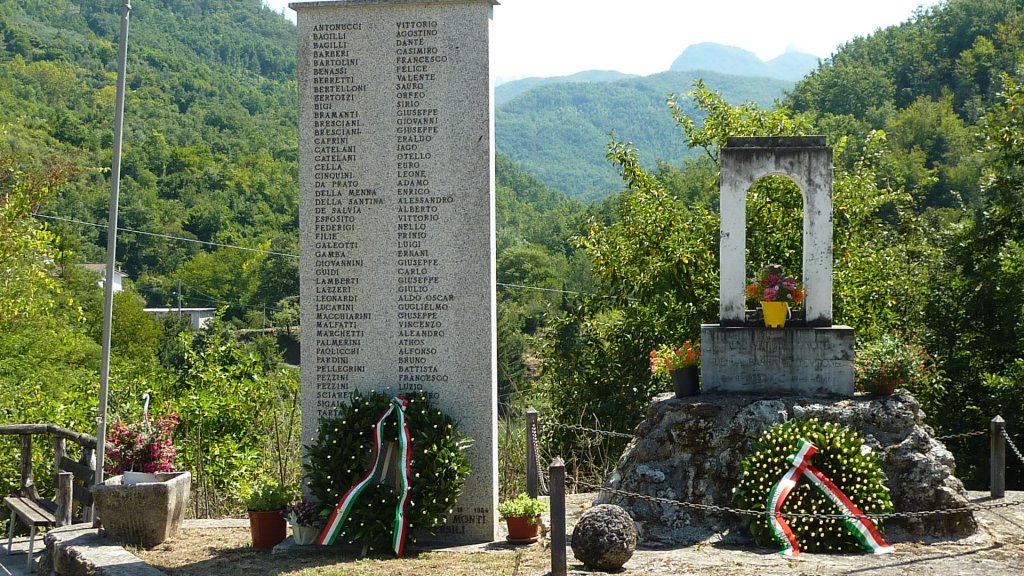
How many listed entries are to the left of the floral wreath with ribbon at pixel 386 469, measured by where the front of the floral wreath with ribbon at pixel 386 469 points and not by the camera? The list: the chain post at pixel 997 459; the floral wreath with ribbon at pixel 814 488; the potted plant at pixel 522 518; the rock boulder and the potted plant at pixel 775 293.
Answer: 5

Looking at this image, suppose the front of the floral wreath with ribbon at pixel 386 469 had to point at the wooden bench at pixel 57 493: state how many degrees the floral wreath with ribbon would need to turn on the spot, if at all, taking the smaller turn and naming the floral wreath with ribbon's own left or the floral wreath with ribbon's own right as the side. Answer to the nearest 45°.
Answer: approximately 90° to the floral wreath with ribbon's own right

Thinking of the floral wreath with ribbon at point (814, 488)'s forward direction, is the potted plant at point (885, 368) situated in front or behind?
behind

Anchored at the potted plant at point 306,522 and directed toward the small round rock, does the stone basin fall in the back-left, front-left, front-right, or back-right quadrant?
back-right

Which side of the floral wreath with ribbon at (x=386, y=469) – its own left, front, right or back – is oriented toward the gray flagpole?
right

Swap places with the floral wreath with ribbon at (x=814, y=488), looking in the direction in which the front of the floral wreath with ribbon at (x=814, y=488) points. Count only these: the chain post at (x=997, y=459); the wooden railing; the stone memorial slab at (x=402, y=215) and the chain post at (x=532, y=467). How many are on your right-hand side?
3

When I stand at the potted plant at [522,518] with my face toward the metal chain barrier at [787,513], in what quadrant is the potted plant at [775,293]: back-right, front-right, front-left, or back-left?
front-left

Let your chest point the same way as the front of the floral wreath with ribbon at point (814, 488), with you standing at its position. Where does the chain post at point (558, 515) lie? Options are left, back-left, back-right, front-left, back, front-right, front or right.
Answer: front-right

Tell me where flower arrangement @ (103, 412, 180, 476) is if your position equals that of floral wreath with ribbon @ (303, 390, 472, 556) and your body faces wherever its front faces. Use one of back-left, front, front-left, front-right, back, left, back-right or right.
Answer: right

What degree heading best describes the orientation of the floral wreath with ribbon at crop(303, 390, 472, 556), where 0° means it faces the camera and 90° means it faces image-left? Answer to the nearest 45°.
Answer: approximately 0°

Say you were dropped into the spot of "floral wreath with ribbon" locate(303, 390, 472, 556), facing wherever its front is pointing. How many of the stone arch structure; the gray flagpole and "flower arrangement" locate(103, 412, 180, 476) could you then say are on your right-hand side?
2

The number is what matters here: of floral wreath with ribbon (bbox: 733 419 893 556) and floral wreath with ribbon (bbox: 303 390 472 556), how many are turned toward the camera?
2

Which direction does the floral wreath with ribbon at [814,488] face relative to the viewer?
toward the camera

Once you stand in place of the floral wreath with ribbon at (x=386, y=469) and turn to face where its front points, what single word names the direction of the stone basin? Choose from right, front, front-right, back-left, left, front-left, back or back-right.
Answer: right

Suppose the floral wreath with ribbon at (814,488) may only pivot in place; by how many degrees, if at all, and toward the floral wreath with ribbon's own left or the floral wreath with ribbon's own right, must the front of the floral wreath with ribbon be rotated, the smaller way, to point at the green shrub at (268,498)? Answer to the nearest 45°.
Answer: approximately 90° to the floral wreath with ribbon's own right

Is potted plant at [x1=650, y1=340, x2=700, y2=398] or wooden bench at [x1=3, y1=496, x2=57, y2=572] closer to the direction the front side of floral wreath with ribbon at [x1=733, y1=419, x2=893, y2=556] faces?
the wooden bench
